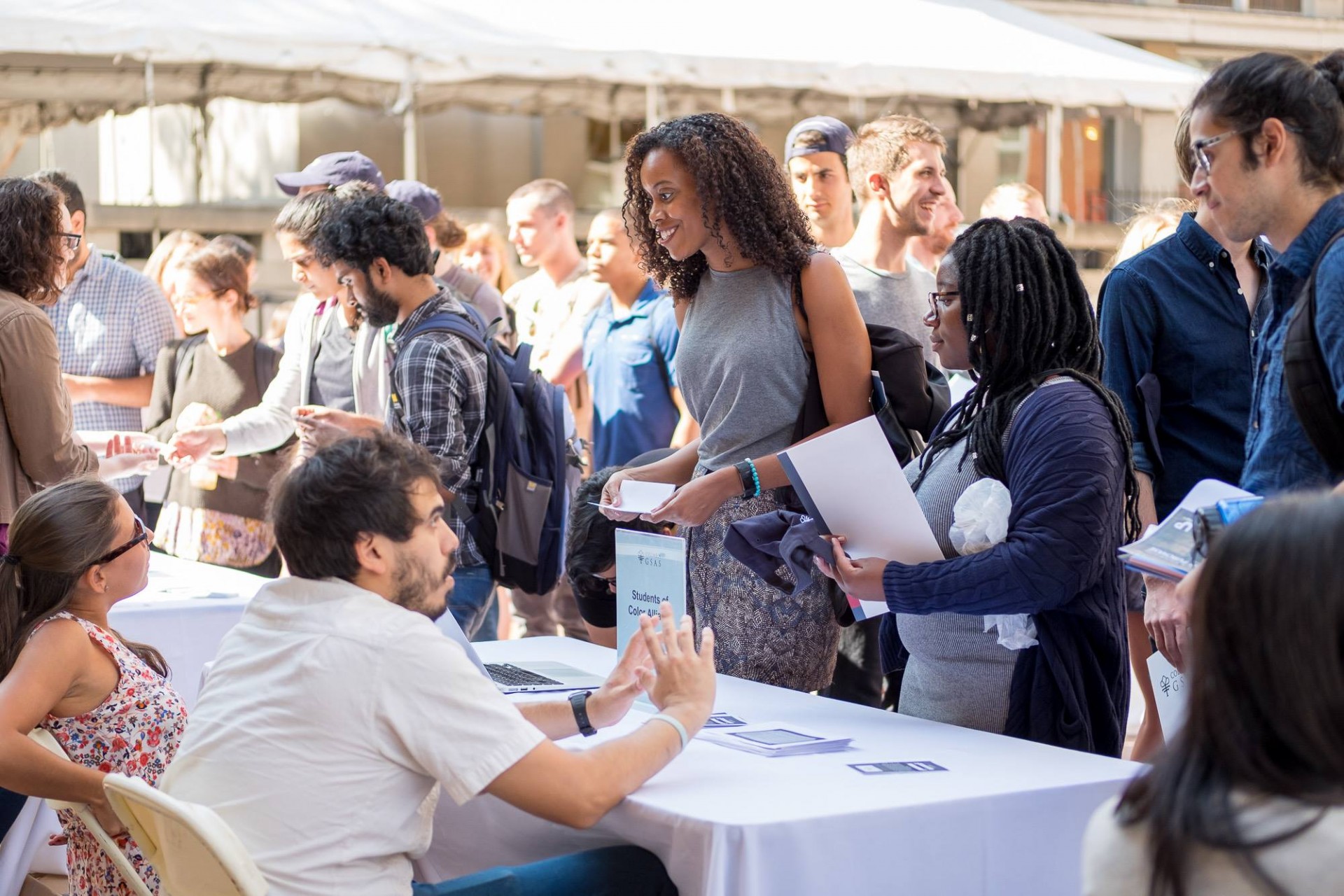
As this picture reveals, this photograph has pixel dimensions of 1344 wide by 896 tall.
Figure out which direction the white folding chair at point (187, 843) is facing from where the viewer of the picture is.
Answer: facing away from the viewer and to the right of the viewer

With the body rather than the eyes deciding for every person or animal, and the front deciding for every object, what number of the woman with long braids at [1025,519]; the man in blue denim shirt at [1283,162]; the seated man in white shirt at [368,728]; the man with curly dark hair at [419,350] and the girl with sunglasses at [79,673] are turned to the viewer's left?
3

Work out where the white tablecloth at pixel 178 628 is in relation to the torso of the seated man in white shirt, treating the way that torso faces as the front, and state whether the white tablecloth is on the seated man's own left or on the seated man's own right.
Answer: on the seated man's own left

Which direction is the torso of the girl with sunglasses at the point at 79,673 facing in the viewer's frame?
to the viewer's right

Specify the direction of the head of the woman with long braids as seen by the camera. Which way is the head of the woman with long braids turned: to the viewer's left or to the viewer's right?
to the viewer's left

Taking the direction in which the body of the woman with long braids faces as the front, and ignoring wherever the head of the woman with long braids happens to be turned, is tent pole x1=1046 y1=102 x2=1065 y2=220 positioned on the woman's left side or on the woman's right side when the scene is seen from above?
on the woman's right side

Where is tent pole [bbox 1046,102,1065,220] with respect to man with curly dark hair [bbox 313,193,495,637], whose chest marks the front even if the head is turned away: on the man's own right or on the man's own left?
on the man's own right

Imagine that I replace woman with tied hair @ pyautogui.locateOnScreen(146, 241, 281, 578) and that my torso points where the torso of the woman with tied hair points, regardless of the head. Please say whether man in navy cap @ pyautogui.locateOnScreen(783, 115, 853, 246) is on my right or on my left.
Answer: on my left

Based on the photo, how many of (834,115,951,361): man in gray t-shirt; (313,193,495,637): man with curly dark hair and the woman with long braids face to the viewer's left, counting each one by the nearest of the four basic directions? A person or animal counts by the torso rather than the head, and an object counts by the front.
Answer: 2

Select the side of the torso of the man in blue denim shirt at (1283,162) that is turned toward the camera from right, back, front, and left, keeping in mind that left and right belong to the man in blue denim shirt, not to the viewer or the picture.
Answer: left

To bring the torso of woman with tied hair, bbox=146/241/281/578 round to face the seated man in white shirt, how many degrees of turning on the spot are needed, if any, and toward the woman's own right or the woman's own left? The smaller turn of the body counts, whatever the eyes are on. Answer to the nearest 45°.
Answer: approximately 45° to the woman's own left

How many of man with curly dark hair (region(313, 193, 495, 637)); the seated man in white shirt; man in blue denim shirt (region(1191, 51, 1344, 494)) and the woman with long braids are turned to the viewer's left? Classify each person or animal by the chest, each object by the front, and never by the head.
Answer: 3
